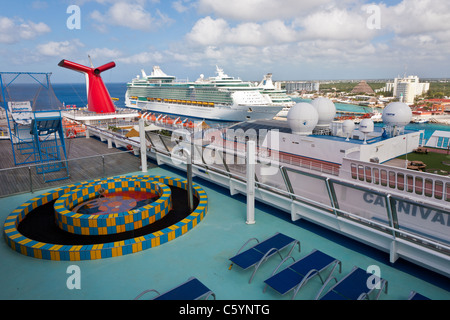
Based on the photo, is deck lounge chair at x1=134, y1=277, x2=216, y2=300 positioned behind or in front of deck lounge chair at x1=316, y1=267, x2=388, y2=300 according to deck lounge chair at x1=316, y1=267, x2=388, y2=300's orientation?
in front

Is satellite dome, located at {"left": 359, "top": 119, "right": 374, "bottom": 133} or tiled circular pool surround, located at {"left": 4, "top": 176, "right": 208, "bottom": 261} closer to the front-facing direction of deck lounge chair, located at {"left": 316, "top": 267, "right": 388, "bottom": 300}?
the tiled circular pool surround

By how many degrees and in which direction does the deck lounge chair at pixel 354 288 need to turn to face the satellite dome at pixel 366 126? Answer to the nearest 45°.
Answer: approximately 135° to its right

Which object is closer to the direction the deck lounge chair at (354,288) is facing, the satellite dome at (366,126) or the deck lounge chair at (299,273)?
the deck lounge chair

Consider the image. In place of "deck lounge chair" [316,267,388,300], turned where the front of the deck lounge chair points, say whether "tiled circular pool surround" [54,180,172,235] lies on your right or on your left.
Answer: on your right

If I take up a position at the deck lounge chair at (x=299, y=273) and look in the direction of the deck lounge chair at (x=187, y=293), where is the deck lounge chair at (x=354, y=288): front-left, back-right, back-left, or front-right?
back-left

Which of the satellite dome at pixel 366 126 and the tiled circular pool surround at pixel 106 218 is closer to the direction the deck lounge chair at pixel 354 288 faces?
the tiled circular pool surround

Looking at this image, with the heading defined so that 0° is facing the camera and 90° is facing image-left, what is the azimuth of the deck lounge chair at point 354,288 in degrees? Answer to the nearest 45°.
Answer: approximately 45°
